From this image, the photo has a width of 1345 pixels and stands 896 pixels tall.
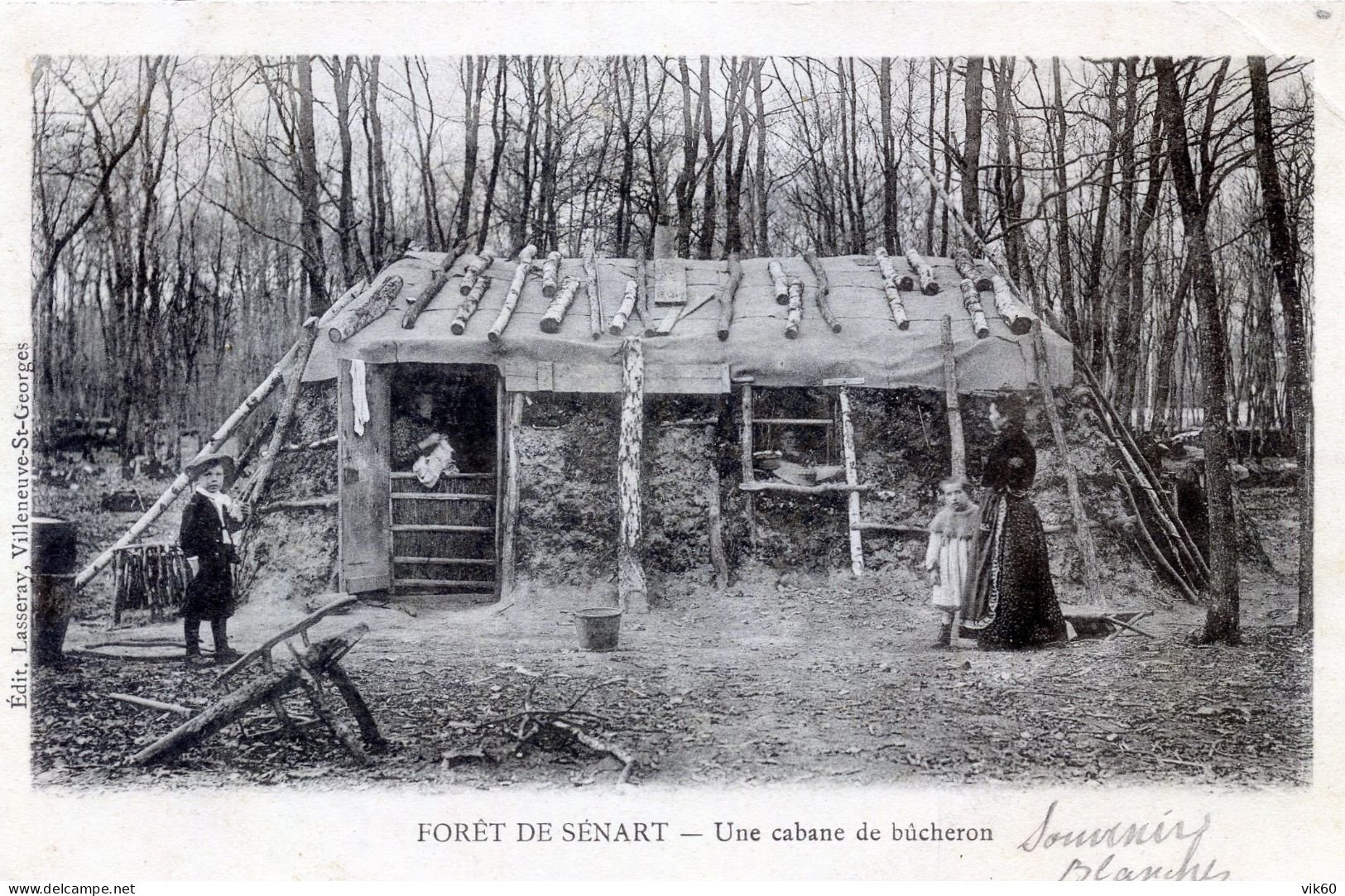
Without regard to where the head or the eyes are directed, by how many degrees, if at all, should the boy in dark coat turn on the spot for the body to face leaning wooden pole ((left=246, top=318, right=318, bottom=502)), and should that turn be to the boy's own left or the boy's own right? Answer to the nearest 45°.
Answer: approximately 90° to the boy's own left

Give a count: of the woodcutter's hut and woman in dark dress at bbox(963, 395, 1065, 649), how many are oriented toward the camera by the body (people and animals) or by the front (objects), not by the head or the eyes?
1

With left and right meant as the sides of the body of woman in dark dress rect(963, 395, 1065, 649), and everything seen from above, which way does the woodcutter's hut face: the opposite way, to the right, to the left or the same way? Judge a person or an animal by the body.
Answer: to the left

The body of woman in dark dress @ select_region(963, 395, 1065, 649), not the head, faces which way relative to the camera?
to the viewer's left

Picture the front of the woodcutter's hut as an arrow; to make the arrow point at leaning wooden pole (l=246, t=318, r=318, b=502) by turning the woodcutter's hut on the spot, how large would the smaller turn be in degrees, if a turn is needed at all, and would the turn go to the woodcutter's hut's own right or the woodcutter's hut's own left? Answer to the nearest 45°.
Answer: approximately 90° to the woodcutter's hut's own right

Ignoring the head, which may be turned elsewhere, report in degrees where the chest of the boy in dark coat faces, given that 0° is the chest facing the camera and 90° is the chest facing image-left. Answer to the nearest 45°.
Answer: approximately 315°

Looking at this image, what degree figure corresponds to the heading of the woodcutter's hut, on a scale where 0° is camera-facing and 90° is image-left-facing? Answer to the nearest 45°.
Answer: approximately 0°
